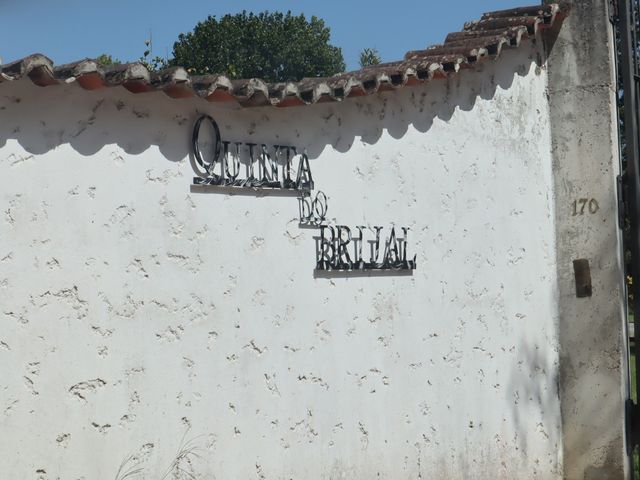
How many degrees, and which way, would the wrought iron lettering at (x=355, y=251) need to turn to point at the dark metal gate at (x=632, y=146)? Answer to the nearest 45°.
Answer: approximately 135° to its left

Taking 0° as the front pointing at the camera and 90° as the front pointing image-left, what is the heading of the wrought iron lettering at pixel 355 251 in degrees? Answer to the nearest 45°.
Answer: approximately 0°

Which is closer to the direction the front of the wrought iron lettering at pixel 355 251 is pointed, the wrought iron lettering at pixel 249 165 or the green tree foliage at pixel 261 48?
the wrought iron lettering

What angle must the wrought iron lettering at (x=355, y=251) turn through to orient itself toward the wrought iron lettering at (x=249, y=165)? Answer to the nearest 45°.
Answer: approximately 45° to its right

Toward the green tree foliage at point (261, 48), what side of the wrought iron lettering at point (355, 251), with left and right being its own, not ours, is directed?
back

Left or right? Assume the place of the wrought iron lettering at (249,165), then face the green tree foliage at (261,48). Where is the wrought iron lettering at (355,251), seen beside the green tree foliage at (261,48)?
right
